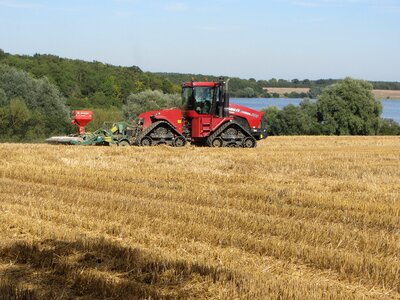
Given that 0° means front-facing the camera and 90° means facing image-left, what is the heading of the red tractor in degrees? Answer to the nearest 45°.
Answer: approximately 270°

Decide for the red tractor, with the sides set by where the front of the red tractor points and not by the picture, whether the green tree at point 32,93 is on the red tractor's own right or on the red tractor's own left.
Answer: on the red tractor's own left
